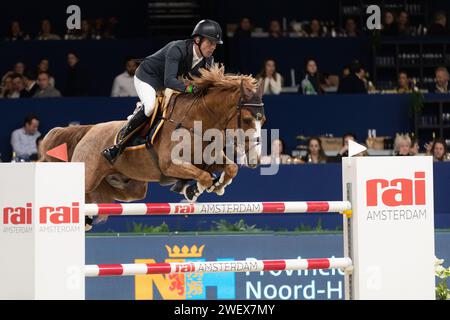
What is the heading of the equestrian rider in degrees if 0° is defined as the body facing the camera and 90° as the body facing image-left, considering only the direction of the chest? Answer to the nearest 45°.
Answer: approximately 315°

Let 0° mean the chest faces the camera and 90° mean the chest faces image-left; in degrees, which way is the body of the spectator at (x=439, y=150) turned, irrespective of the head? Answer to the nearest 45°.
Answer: approximately 45°

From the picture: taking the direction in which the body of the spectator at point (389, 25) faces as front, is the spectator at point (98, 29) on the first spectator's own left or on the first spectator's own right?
on the first spectator's own right

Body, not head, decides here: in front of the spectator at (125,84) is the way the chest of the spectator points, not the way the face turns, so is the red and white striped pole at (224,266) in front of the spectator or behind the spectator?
in front

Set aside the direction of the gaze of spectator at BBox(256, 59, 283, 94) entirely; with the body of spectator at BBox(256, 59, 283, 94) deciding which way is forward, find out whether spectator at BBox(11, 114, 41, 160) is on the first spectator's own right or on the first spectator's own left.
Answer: on the first spectator's own right

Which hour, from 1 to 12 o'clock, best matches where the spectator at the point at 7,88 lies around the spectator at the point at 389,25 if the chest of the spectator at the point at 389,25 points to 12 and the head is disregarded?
the spectator at the point at 7,88 is roughly at 2 o'clock from the spectator at the point at 389,25.

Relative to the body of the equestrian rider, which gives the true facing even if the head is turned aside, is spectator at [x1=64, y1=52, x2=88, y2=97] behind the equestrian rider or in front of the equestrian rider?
behind

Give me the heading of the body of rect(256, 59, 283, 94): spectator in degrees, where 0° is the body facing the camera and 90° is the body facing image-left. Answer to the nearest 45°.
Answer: approximately 0°
